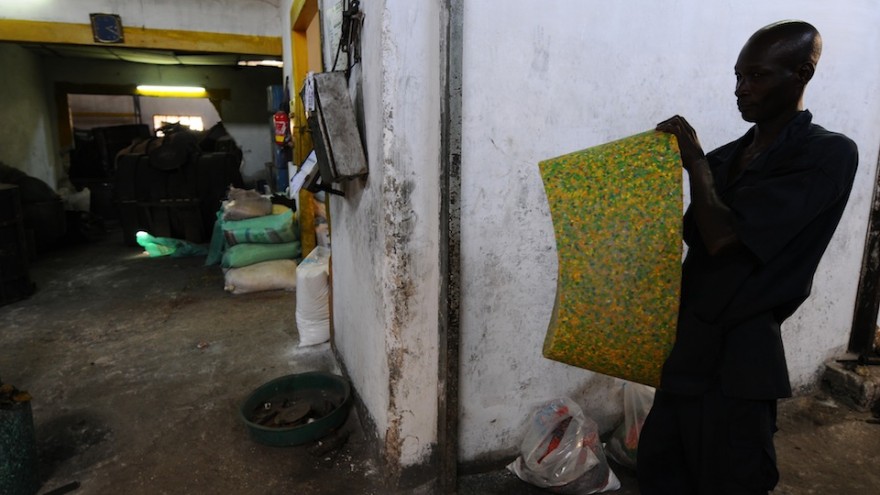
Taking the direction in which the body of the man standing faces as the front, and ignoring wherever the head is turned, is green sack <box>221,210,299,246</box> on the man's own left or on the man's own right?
on the man's own right

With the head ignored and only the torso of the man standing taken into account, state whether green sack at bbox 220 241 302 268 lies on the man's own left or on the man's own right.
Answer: on the man's own right

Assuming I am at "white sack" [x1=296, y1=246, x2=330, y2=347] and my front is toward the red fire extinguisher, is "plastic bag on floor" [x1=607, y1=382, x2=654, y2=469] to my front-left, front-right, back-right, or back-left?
back-right

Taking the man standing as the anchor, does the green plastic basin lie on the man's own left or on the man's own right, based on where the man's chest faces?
on the man's own right

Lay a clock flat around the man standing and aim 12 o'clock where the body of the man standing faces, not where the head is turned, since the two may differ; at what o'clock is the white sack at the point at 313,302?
The white sack is roughly at 2 o'clock from the man standing.

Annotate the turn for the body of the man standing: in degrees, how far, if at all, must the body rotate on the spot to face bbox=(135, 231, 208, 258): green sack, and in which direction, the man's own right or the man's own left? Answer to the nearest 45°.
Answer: approximately 45° to the man's own right

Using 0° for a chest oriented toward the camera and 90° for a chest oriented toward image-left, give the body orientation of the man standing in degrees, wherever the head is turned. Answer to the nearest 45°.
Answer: approximately 45°

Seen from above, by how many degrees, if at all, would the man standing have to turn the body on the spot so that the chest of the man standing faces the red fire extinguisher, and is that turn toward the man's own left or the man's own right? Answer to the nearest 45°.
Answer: approximately 90° to the man's own right

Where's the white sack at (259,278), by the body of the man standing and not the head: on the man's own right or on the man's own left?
on the man's own right

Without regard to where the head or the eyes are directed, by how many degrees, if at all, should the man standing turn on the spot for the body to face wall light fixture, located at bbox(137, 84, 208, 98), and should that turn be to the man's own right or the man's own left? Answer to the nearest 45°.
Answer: approximately 90° to the man's own right
